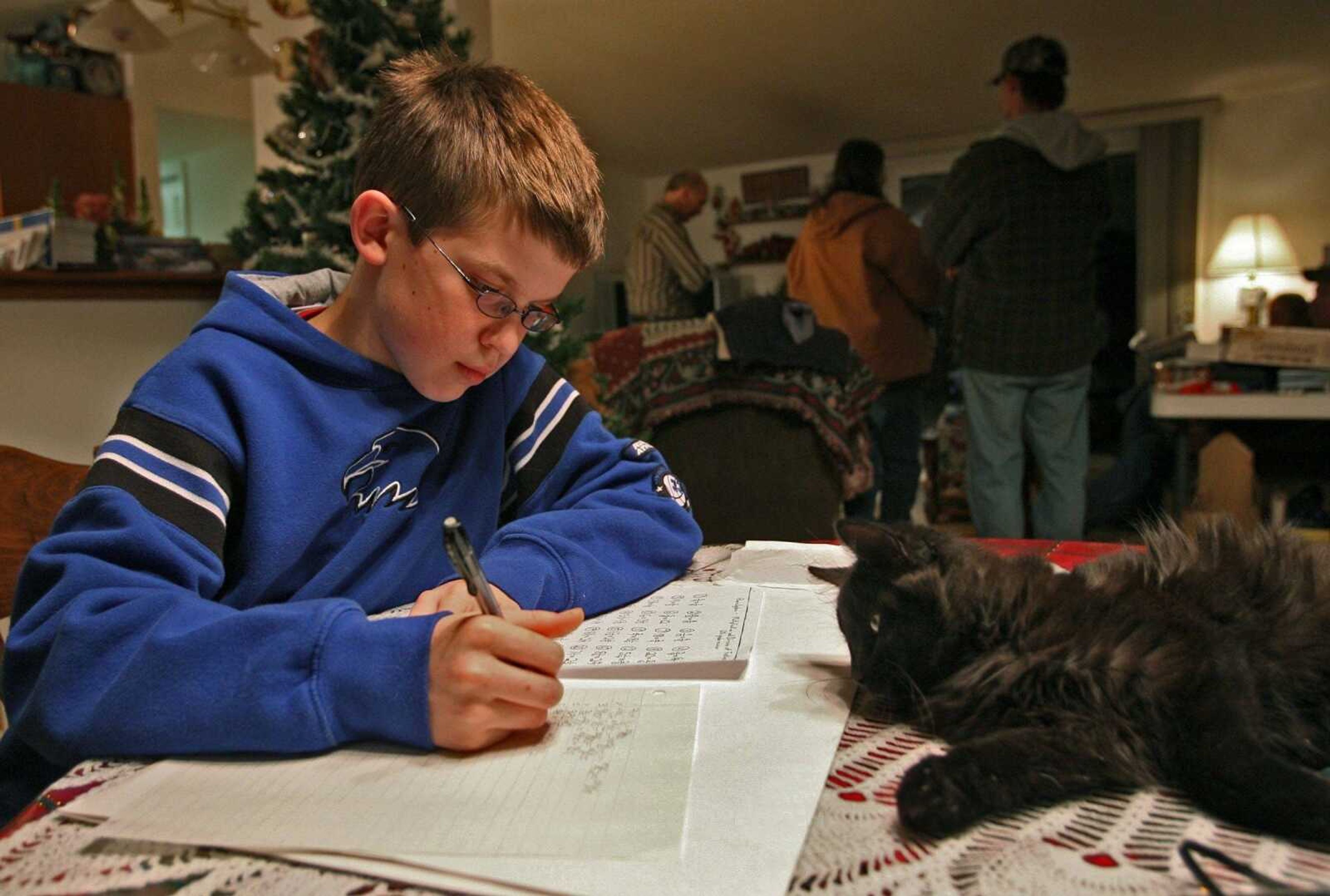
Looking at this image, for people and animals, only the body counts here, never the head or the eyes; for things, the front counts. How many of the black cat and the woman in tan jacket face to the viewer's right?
0

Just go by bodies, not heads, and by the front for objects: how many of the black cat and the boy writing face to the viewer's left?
1

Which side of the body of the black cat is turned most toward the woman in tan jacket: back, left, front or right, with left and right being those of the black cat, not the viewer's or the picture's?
right

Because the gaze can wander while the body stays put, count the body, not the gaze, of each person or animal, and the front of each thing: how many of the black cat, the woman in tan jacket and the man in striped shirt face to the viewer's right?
1

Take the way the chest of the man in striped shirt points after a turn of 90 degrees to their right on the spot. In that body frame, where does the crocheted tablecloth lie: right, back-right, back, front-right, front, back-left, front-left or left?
front

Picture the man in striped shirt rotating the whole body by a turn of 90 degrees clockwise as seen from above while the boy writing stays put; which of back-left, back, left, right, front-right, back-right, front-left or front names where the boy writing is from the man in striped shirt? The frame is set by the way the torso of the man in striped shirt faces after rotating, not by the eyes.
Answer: front

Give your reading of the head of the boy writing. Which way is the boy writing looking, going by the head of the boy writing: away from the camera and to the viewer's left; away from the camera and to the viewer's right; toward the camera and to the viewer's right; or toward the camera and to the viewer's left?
toward the camera and to the viewer's right

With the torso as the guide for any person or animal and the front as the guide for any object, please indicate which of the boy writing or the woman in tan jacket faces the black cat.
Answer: the boy writing

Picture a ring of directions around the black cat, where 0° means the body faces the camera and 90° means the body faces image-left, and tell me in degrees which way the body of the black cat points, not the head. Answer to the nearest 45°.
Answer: approximately 90°

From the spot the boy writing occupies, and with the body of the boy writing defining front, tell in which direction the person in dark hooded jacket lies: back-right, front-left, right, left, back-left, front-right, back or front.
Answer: left

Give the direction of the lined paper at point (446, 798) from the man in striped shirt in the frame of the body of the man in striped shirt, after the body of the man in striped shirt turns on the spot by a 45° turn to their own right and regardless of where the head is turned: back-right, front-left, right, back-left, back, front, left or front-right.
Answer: front-right

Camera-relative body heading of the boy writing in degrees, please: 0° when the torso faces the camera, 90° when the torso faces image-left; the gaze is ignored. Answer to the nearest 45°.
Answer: approximately 315°

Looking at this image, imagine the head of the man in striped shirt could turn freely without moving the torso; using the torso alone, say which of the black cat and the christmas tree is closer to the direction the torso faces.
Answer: the black cat

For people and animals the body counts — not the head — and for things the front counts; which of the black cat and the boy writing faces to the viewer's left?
the black cat

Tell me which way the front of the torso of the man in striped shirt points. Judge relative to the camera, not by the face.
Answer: to the viewer's right
